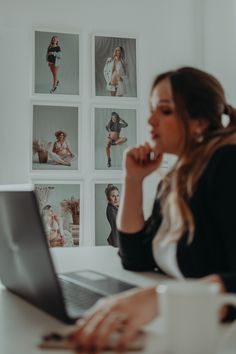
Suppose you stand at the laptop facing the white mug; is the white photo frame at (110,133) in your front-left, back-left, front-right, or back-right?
back-left

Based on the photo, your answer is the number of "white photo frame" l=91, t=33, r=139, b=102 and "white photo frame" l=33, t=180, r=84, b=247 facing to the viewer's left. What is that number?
0

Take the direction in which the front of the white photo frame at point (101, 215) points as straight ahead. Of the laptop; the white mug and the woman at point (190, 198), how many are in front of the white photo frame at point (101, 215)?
3

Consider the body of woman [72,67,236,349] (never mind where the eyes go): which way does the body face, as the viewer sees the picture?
to the viewer's left

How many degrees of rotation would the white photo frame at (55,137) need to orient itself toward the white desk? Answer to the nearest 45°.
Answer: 0° — it already faces it

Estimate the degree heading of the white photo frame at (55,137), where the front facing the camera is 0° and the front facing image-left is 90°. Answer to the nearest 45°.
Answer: approximately 0°

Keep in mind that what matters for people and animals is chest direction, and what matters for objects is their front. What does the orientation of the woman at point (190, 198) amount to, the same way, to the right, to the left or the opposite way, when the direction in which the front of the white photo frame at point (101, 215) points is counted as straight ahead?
to the right

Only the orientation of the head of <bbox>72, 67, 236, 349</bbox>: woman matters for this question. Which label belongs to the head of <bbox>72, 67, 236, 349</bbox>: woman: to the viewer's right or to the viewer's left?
to the viewer's left

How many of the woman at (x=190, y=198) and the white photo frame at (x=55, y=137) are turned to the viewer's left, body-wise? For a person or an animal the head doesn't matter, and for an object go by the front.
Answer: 1

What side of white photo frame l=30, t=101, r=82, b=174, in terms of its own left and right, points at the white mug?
front
